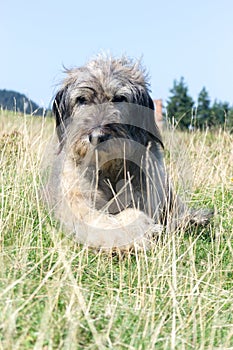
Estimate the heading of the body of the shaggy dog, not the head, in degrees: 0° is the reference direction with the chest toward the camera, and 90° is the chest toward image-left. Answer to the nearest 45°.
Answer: approximately 0°
